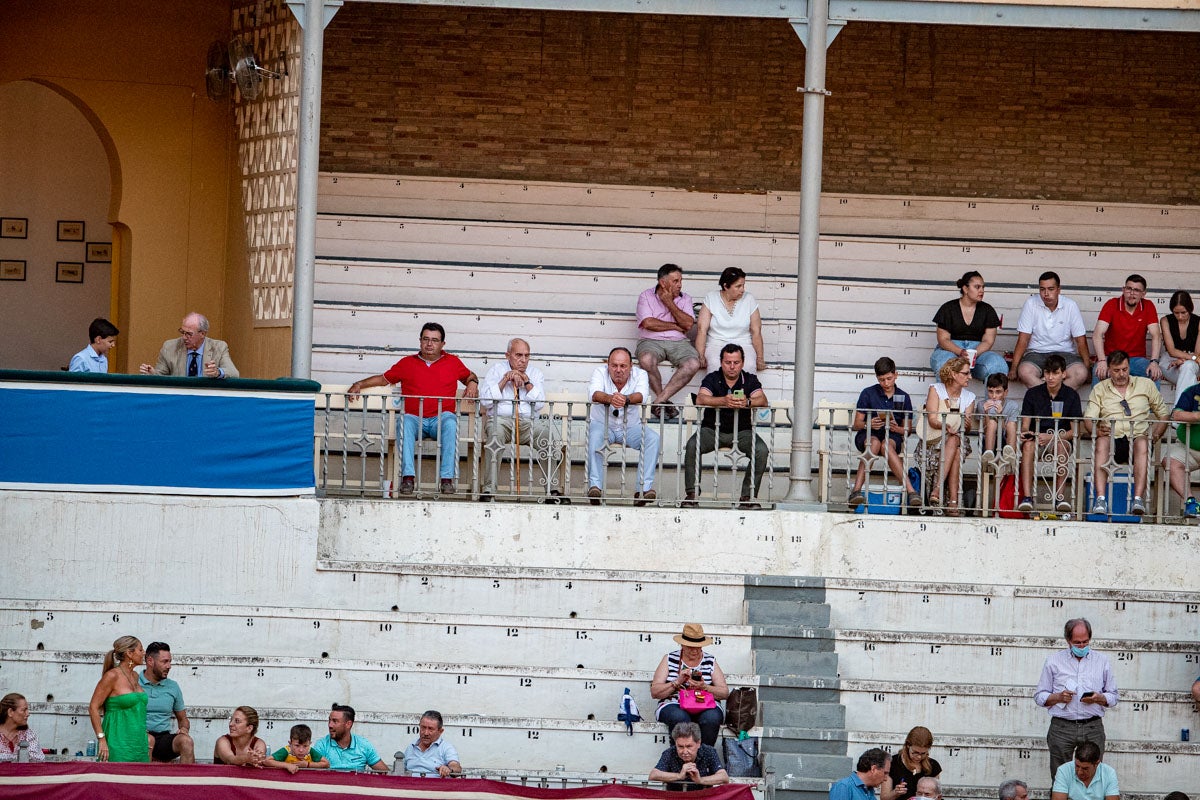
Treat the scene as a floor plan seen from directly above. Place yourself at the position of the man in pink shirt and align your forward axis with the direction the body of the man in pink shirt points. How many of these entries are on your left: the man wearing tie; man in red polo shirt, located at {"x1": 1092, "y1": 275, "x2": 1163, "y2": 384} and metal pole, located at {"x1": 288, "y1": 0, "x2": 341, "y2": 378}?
1

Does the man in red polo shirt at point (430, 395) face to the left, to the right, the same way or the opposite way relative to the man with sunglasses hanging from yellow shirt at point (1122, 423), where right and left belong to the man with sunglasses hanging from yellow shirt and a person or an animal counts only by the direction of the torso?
the same way

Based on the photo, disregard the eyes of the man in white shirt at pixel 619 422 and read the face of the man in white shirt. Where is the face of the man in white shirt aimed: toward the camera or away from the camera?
toward the camera

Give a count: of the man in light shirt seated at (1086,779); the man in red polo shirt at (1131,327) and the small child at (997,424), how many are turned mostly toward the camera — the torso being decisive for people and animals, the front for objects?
3

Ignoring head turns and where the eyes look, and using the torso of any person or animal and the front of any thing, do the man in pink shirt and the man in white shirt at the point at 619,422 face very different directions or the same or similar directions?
same or similar directions

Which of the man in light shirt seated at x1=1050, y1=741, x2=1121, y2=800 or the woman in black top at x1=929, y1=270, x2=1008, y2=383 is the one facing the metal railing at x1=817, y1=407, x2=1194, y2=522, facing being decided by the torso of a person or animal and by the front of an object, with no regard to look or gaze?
the woman in black top

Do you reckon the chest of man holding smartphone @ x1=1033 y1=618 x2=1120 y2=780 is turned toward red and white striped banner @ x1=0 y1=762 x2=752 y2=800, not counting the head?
no

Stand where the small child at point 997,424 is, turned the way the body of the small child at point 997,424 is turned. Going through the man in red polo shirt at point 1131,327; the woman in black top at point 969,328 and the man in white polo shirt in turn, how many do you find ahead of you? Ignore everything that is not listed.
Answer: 0

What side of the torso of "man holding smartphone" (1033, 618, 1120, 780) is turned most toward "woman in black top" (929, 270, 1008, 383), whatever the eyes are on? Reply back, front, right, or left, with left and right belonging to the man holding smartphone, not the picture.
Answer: back

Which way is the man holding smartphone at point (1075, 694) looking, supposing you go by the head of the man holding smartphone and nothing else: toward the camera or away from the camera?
toward the camera

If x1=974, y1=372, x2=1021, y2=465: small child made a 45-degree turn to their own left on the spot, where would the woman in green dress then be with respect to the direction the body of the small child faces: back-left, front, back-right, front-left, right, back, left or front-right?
right

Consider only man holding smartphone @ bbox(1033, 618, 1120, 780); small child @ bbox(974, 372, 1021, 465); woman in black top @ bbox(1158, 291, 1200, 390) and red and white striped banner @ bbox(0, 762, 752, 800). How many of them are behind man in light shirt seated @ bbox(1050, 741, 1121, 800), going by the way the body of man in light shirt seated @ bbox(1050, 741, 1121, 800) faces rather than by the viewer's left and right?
3

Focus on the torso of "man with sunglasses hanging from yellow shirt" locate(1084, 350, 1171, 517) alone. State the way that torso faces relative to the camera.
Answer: toward the camera

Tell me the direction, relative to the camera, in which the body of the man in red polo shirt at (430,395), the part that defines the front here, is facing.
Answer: toward the camera

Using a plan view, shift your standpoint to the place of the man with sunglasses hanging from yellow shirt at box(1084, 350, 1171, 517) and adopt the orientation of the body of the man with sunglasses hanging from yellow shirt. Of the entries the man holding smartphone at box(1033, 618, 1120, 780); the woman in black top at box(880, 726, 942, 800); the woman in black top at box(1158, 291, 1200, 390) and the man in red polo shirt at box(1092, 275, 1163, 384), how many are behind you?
2

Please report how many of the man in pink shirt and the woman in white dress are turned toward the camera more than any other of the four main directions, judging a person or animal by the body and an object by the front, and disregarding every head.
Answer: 2

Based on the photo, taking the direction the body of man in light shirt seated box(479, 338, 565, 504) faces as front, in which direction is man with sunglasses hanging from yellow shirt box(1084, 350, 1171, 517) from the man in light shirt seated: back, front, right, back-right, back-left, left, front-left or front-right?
left

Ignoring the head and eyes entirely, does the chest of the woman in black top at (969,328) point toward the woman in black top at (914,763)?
yes

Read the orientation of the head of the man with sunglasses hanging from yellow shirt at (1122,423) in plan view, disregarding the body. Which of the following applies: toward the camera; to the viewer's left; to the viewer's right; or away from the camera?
toward the camera

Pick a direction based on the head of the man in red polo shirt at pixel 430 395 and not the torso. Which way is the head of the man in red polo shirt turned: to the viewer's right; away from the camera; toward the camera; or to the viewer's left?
toward the camera

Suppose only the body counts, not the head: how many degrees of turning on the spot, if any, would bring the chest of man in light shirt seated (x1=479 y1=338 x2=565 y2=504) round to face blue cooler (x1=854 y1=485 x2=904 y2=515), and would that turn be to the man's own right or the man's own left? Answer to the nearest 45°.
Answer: approximately 90° to the man's own left

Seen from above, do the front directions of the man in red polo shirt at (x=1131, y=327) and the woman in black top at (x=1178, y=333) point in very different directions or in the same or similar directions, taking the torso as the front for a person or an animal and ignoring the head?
same or similar directions
